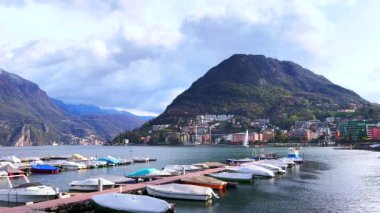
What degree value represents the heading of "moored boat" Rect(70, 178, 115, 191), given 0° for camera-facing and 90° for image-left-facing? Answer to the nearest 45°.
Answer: approximately 270°

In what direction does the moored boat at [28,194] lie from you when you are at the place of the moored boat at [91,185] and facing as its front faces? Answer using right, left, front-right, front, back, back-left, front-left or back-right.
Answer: back-right

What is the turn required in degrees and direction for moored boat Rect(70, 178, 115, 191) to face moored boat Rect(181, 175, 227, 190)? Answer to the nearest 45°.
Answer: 0° — it already faces it

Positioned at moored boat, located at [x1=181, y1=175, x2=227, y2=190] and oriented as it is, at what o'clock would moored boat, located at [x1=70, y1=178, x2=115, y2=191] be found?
moored boat, located at [x1=70, y1=178, x2=115, y2=191] is roughly at 10 o'clock from moored boat, located at [x1=181, y1=175, x2=227, y2=190].
